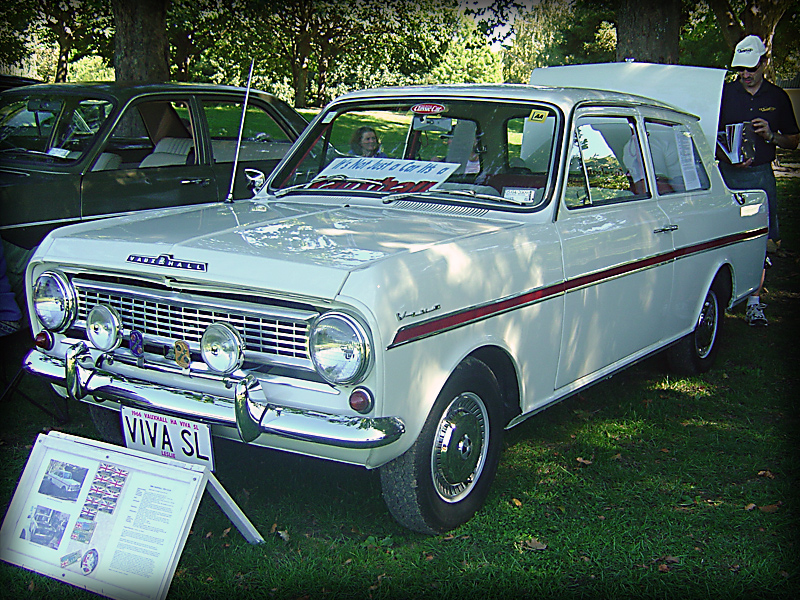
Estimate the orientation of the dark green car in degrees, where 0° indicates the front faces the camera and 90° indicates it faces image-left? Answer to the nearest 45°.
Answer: approximately 45°

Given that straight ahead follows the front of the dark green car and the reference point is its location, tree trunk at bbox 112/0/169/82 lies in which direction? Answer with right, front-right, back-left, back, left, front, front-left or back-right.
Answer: back-right

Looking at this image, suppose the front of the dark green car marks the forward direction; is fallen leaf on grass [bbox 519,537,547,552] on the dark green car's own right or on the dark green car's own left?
on the dark green car's own left

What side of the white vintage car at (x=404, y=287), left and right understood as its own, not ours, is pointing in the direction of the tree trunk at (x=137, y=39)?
right

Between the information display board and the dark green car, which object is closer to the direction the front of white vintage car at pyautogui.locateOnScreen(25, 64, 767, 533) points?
the information display board

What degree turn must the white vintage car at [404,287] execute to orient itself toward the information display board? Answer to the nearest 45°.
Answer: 0° — it already faces it

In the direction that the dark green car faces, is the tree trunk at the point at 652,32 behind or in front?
behind

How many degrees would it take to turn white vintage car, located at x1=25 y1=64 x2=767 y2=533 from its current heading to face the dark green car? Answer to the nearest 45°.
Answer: approximately 90° to its right

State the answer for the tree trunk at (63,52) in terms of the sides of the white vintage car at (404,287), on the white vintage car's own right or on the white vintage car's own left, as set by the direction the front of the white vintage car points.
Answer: on the white vintage car's own right

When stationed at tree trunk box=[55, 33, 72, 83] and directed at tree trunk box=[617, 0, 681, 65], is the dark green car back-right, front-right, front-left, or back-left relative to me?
front-right

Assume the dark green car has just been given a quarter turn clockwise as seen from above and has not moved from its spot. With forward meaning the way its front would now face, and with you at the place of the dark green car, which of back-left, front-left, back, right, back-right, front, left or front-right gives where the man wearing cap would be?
back-right

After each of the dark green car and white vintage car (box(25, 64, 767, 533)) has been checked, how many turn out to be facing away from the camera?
0

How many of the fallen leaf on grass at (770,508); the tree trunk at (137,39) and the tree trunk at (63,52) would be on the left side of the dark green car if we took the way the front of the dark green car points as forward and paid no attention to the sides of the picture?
1

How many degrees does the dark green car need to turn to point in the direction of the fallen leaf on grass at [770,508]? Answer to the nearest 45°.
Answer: approximately 90° to its left

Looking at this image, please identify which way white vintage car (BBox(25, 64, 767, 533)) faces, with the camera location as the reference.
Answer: facing the viewer and to the left of the viewer
